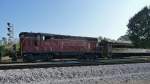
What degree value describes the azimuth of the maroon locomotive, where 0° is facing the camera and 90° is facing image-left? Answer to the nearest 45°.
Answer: approximately 90°
